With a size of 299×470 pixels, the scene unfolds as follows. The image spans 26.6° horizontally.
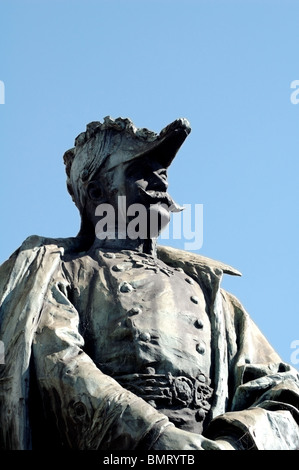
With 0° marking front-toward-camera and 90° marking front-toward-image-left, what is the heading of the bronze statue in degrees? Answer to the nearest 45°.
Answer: approximately 315°
